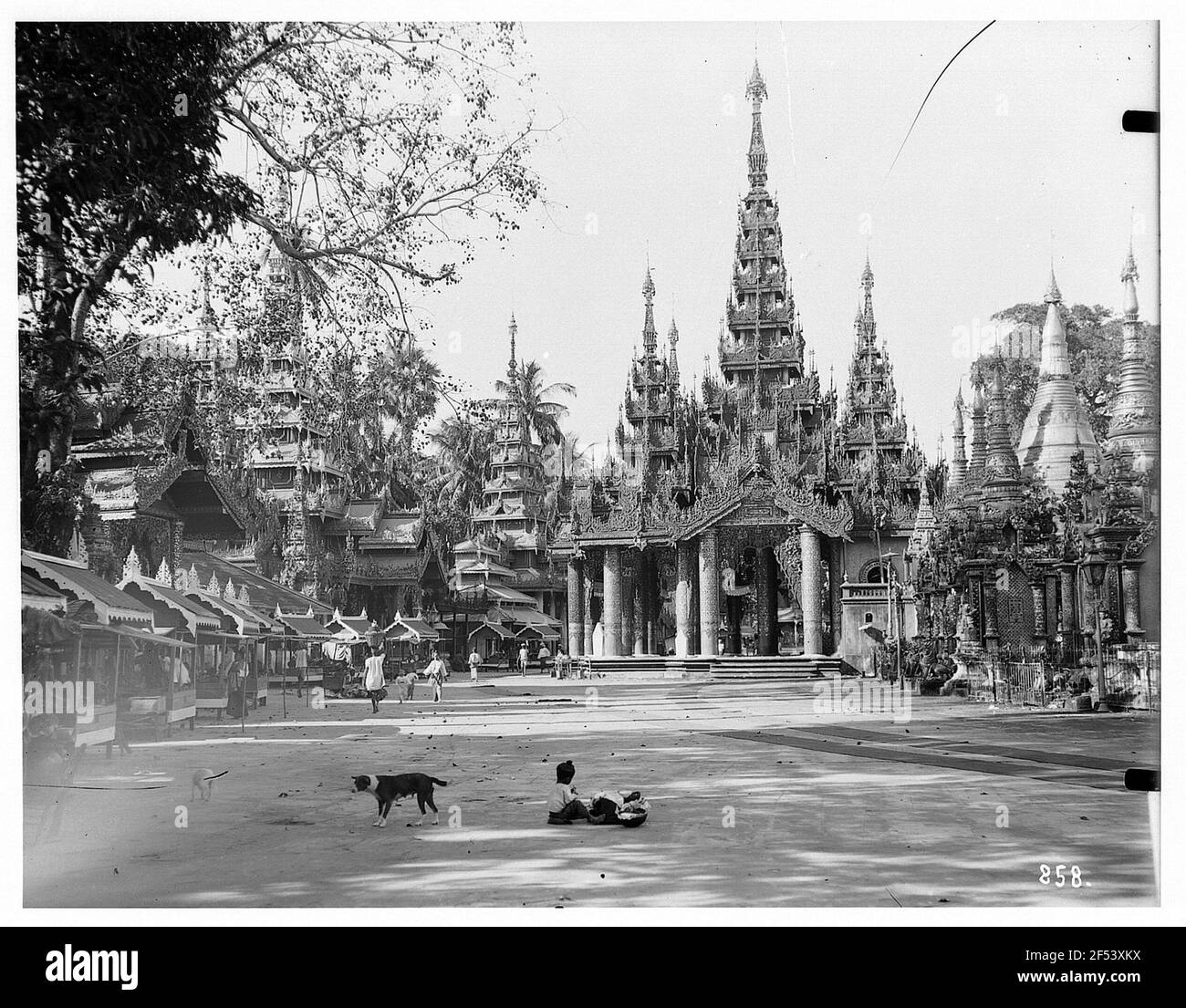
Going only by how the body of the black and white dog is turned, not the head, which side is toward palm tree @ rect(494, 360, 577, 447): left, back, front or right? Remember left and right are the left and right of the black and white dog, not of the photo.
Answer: right

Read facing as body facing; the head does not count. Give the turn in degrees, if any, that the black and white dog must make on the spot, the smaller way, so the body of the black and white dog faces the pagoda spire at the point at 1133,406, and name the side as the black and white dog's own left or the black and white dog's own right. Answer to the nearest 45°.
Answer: approximately 135° to the black and white dog's own right

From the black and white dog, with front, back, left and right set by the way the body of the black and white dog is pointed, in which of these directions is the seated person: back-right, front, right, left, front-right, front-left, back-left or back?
back

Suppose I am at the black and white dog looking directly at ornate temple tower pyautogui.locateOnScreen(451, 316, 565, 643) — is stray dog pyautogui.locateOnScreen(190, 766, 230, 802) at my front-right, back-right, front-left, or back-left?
front-left

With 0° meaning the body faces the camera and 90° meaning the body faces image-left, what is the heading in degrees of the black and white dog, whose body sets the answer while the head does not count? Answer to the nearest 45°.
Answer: approximately 90°

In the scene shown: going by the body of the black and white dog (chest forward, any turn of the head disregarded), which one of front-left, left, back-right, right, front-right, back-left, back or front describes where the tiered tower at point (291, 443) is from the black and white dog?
right

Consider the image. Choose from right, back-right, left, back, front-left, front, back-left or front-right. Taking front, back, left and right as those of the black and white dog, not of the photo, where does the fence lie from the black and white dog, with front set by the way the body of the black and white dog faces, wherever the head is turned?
back-right

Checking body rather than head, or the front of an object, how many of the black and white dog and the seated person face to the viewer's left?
1
